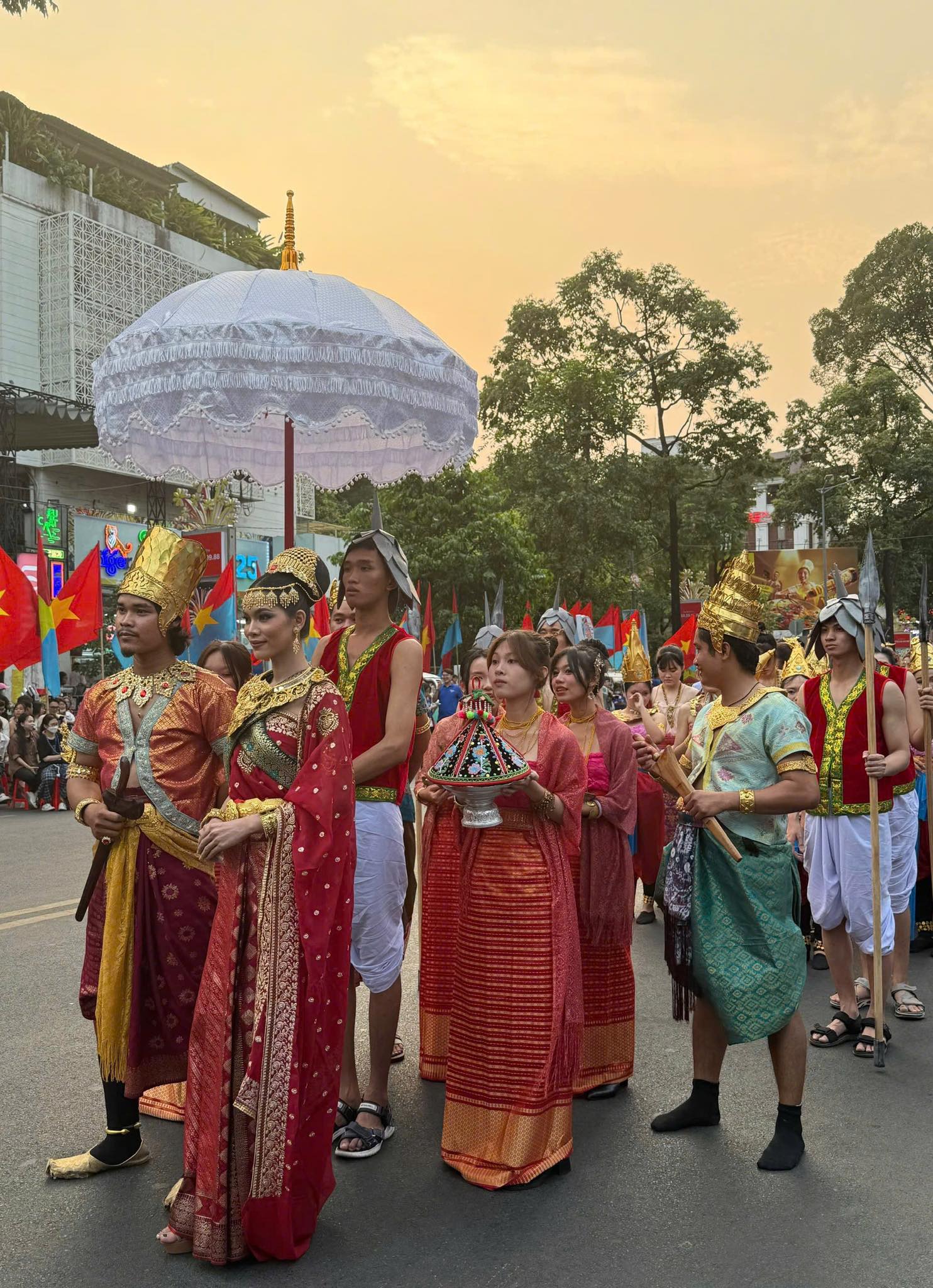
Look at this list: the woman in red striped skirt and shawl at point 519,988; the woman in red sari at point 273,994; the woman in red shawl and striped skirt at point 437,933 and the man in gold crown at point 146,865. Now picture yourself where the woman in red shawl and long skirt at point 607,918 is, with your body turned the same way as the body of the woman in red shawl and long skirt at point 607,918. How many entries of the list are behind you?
0

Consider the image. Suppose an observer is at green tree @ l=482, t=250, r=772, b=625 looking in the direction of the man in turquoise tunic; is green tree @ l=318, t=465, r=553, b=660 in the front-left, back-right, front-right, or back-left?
front-right

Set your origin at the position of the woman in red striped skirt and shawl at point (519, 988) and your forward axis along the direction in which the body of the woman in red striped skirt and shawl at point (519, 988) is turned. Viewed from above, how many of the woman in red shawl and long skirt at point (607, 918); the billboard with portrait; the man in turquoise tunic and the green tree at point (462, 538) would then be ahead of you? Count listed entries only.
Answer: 0

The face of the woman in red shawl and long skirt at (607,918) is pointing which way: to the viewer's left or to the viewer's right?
to the viewer's left

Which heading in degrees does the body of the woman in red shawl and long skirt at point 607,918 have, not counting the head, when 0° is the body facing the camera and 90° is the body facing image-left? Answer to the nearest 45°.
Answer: approximately 45°

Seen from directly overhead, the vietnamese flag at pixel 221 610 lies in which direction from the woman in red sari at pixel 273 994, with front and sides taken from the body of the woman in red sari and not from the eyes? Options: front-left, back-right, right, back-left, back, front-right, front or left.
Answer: back-right

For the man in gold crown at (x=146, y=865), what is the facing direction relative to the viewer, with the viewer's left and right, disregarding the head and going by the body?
facing the viewer and to the left of the viewer

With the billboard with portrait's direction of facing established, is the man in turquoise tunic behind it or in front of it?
in front

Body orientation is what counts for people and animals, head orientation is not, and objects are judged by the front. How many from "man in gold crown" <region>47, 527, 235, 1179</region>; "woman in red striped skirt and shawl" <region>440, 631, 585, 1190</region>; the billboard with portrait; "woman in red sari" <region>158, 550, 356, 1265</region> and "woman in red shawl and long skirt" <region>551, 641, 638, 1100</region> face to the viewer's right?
0

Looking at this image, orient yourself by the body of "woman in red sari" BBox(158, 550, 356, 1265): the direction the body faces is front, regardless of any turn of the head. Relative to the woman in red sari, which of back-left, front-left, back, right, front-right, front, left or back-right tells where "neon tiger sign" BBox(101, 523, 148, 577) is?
back-right

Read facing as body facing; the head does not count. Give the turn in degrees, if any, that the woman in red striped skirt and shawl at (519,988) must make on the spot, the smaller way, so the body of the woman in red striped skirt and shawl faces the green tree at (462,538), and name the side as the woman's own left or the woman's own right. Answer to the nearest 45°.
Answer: approximately 135° to the woman's own right

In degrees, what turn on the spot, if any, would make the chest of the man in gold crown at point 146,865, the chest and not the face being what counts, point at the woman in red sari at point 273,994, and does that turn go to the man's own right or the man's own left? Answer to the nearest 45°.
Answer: approximately 90° to the man's own left

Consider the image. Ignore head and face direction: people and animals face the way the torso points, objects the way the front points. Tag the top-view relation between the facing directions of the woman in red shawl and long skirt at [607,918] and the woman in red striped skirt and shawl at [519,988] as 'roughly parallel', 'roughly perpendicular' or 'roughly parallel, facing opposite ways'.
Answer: roughly parallel

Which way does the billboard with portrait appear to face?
toward the camera

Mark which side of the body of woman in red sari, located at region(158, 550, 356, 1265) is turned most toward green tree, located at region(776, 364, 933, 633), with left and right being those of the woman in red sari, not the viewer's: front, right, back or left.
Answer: back

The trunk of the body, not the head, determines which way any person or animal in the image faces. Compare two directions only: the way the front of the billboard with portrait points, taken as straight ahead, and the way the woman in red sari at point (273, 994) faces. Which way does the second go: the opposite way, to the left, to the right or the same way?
the same way

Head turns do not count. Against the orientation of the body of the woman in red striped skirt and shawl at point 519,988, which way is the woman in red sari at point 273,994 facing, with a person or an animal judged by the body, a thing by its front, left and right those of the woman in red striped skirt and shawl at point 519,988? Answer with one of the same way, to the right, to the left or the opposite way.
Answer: the same way

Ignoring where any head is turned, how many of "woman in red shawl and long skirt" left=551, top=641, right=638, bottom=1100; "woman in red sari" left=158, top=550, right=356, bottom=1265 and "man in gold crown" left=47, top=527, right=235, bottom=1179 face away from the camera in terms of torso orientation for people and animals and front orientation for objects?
0

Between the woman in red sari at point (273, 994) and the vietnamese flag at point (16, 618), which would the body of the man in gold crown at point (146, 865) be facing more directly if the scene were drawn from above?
the woman in red sari
